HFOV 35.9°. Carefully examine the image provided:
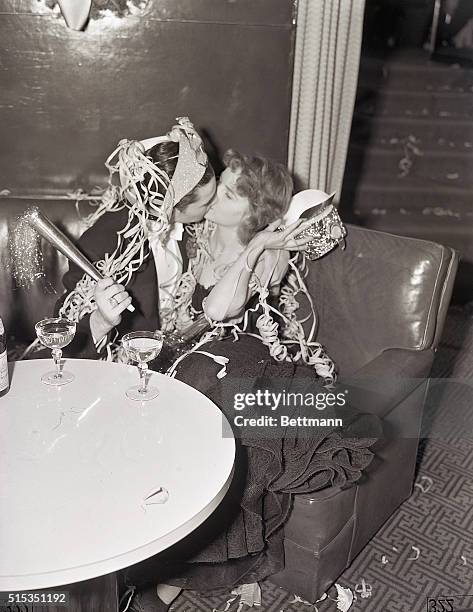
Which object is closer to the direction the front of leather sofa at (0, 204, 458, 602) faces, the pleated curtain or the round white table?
the round white table

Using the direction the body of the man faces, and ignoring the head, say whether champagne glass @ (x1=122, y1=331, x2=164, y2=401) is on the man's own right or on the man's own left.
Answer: on the man's own right

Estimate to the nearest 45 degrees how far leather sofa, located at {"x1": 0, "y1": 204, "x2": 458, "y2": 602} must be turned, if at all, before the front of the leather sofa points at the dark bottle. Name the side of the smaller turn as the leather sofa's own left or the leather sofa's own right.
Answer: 0° — it already faces it

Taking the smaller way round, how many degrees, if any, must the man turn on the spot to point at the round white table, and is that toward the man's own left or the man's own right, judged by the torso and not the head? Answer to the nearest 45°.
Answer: approximately 45° to the man's own right

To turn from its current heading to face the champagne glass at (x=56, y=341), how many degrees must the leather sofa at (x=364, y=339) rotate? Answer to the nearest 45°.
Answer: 0° — it already faces it

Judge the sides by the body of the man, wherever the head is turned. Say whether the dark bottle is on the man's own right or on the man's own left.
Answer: on the man's own right

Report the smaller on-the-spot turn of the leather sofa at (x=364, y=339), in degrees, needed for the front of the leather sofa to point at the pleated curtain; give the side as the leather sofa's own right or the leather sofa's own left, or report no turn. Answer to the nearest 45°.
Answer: approximately 135° to the leather sofa's own right

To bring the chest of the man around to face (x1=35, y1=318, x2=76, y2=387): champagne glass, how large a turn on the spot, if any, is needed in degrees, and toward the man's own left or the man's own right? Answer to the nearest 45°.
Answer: approximately 90° to the man's own right
